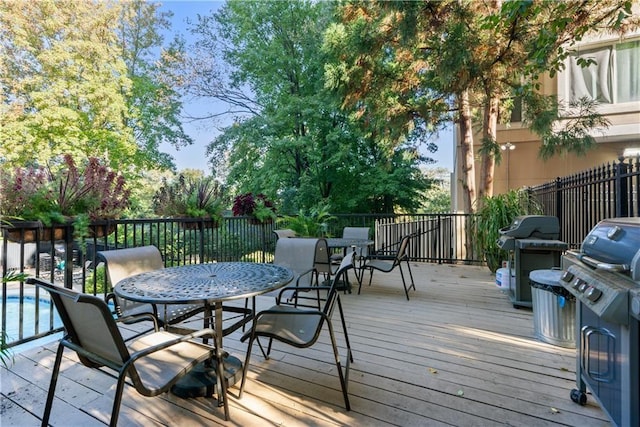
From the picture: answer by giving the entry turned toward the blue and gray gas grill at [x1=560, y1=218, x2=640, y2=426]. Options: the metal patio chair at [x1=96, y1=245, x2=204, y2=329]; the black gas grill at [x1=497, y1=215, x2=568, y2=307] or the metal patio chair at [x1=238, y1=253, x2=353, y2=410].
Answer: the metal patio chair at [x1=96, y1=245, x2=204, y2=329]

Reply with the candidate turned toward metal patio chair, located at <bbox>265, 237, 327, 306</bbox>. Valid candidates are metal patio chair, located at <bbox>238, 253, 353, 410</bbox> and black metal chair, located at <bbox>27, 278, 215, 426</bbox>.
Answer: the black metal chair

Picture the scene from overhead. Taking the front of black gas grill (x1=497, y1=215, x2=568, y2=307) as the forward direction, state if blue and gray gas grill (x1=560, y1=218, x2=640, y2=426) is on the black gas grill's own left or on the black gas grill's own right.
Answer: on the black gas grill's own left

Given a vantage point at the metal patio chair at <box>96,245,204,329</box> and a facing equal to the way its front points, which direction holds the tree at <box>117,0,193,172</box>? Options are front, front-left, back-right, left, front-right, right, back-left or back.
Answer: back-left

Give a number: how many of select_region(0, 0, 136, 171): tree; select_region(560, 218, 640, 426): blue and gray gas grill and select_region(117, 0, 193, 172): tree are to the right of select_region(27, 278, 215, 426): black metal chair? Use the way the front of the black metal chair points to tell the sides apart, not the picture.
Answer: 1

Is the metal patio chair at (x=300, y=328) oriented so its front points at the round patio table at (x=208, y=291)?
yes

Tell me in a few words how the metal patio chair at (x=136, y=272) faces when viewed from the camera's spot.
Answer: facing the viewer and to the right of the viewer

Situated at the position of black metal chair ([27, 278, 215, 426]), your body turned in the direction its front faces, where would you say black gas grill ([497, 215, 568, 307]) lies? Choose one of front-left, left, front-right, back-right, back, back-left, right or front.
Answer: front-right

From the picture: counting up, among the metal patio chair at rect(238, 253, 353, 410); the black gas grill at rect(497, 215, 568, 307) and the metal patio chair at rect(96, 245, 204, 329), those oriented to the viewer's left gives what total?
2

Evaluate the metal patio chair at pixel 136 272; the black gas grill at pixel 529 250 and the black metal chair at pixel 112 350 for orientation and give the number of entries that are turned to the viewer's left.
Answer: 1

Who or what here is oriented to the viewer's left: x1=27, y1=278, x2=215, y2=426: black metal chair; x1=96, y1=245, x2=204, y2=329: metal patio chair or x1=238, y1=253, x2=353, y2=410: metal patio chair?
x1=238, y1=253, x2=353, y2=410: metal patio chair

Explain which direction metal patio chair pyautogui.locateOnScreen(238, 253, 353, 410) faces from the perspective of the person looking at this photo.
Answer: facing to the left of the viewer

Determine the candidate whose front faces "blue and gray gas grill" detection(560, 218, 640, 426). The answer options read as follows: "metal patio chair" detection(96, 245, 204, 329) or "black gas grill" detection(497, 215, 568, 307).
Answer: the metal patio chair

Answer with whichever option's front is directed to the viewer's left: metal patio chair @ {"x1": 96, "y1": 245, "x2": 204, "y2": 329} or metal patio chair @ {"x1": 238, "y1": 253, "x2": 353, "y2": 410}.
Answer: metal patio chair @ {"x1": 238, "y1": 253, "x2": 353, "y2": 410}

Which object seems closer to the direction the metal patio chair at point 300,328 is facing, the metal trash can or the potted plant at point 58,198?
the potted plant

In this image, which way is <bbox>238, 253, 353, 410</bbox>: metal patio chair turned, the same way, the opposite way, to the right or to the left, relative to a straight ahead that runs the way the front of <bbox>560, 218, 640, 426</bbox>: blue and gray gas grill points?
the same way

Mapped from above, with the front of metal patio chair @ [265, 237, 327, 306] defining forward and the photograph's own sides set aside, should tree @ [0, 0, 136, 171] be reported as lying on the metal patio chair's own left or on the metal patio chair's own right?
on the metal patio chair's own right
